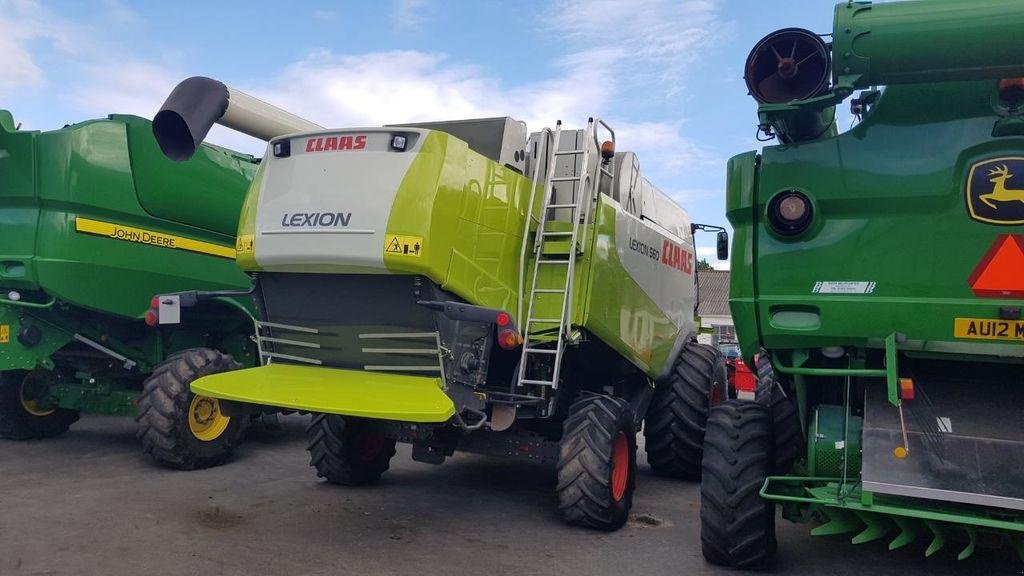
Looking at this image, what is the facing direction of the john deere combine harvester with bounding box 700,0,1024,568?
away from the camera

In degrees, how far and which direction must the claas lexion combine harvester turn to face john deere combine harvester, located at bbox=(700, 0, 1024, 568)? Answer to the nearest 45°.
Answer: approximately 90° to its right

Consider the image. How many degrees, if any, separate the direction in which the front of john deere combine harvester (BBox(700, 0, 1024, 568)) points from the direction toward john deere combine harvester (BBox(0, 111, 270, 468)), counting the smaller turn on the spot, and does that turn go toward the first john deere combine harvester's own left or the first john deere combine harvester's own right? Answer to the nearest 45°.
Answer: approximately 90° to the first john deere combine harvester's own left

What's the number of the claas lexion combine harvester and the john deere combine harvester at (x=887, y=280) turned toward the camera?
0

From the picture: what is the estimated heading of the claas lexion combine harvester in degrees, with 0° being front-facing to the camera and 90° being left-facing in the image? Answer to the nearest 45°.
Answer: approximately 225°

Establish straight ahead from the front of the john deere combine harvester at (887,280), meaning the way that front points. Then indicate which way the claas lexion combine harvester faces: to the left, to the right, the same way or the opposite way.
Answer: the same way

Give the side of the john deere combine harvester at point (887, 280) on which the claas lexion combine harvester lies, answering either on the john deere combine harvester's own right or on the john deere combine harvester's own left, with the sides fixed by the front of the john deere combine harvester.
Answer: on the john deere combine harvester's own left
